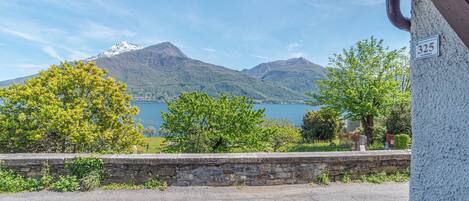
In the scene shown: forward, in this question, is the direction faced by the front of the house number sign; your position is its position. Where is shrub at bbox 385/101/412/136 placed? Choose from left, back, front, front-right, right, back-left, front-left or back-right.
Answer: back-right

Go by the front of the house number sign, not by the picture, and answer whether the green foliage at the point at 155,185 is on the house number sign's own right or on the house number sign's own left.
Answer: on the house number sign's own right

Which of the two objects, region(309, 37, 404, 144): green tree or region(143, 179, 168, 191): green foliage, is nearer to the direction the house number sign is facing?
the green foliage

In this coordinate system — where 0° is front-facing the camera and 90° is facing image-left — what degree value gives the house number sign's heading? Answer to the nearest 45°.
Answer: approximately 45°

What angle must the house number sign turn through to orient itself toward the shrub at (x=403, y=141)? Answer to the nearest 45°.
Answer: approximately 135° to its right

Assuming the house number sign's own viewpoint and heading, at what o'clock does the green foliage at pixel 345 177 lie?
The green foliage is roughly at 4 o'clock from the house number sign.

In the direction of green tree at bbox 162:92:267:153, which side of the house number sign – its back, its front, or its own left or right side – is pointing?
right

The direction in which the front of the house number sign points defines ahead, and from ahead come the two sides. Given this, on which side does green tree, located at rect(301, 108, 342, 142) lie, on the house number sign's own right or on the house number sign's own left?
on the house number sign's own right
